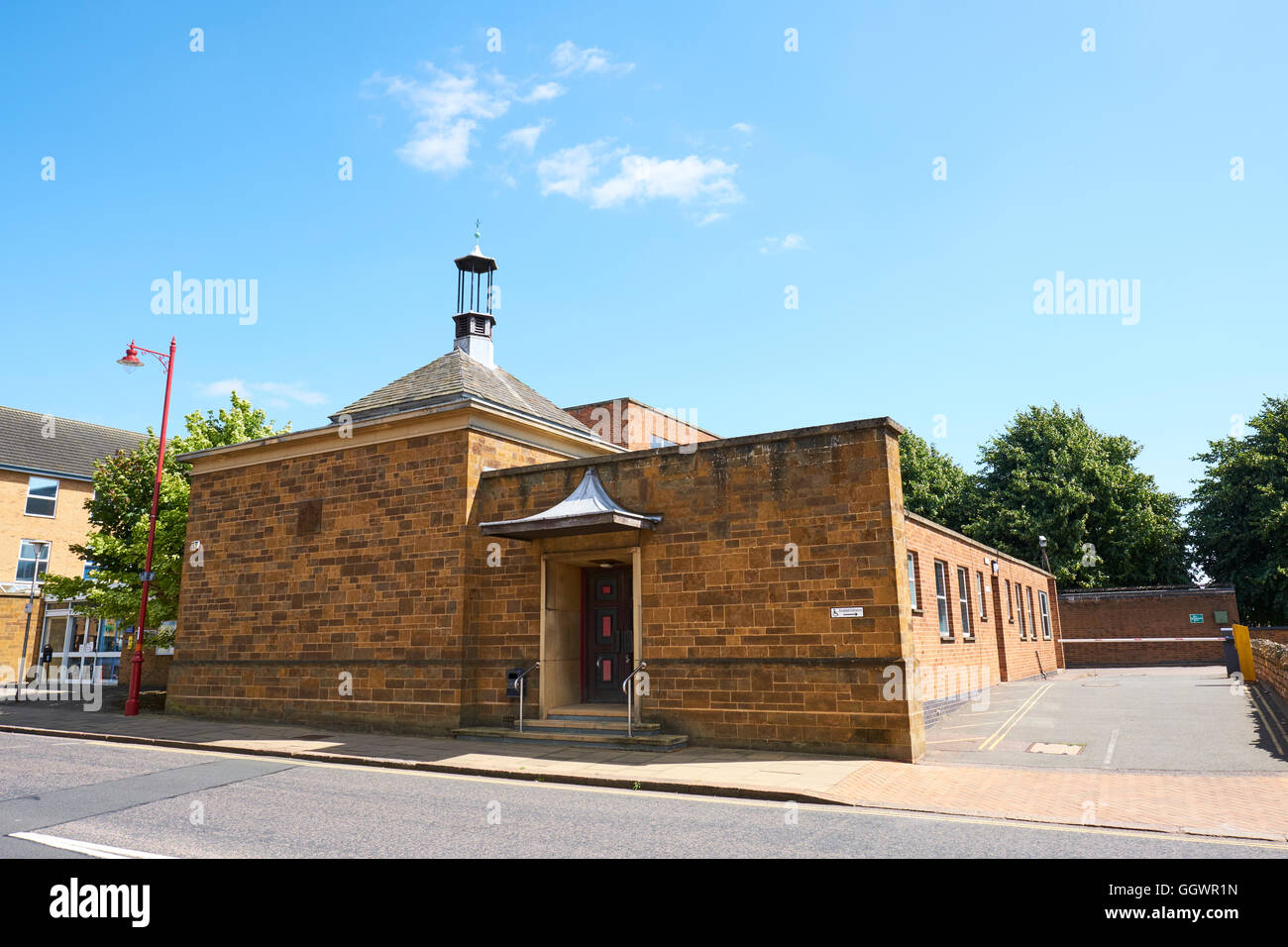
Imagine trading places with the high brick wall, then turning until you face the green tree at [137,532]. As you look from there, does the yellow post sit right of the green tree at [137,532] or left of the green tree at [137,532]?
left

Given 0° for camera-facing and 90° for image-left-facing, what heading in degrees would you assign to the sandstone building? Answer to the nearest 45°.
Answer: approximately 45°

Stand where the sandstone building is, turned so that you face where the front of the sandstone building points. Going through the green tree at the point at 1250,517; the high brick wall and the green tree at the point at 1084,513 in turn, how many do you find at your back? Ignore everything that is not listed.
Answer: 3

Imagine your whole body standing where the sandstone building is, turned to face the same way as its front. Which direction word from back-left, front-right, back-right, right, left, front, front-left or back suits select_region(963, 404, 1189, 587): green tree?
back

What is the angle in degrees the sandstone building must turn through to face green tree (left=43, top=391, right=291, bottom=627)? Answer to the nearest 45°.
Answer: approximately 90° to its right

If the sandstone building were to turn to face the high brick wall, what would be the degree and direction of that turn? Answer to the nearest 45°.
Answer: approximately 180°

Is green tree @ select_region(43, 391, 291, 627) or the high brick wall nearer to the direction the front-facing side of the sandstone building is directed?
the green tree

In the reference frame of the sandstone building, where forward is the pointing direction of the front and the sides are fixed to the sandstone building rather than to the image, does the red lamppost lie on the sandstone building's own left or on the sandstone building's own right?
on the sandstone building's own right

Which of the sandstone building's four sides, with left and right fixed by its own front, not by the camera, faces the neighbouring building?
right

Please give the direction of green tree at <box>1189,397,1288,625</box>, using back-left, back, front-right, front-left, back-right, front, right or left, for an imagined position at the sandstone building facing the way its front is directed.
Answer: back
